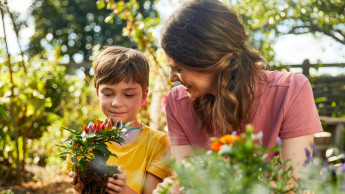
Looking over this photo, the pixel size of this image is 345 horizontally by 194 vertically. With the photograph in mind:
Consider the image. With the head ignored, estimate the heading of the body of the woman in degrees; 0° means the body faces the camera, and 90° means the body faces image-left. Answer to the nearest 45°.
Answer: approximately 45°

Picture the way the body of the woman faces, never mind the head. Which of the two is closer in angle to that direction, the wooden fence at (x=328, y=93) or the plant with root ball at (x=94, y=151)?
the plant with root ball

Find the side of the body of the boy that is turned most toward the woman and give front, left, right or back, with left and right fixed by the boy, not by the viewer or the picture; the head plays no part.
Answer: left

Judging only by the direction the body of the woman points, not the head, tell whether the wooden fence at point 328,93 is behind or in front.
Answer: behind

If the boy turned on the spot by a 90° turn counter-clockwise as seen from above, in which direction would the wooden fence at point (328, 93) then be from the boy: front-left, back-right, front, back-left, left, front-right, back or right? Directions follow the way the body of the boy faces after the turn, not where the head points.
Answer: left

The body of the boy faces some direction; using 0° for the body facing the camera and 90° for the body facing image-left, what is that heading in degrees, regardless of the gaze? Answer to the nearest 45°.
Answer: approximately 45°
